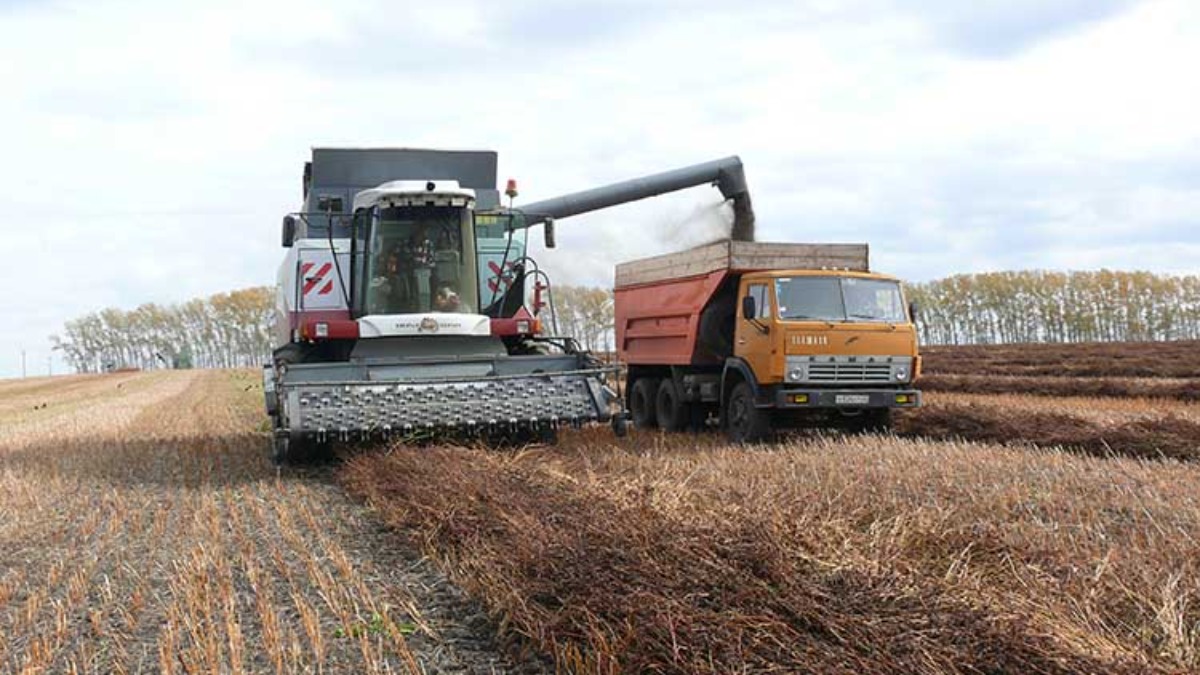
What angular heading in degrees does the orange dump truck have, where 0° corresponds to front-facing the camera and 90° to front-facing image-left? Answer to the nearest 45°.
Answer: approximately 315°

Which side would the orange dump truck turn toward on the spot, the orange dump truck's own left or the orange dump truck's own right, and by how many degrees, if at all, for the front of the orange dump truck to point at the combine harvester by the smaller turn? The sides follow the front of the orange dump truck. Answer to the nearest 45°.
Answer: approximately 90° to the orange dump truck's own right

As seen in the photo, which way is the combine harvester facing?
toward the camera

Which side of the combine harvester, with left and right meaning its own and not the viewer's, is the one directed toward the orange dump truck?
left

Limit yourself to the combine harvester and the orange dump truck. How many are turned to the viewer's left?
0
